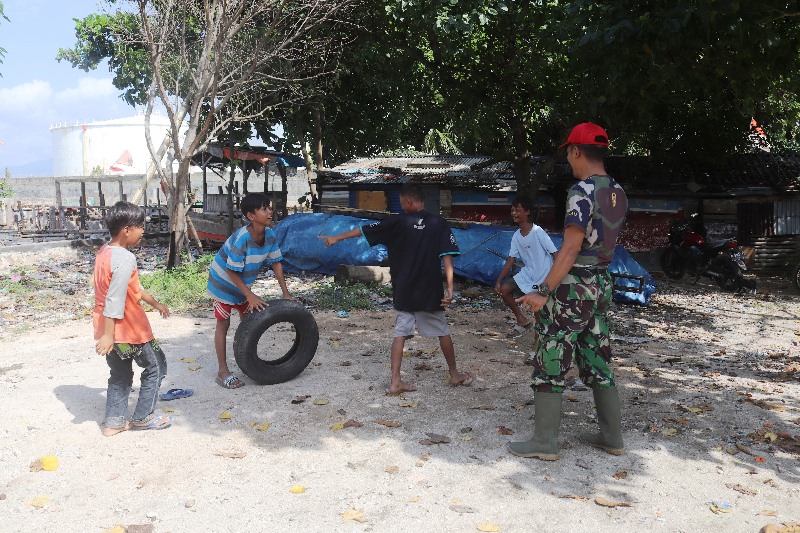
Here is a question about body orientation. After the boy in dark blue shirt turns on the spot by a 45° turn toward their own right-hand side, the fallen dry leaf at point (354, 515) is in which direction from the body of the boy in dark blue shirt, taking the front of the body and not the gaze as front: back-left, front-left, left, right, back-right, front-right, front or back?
back-right

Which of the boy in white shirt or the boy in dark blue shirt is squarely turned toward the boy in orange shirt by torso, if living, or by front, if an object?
the boy in white shirt

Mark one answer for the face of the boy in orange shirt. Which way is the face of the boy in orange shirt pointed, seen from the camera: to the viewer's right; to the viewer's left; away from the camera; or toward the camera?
to the viewer's right

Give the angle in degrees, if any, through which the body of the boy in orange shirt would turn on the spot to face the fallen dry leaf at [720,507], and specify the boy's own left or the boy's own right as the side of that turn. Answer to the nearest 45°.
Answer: approximately 45° to the boy's own right

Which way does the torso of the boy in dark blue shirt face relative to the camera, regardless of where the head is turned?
away from the camera

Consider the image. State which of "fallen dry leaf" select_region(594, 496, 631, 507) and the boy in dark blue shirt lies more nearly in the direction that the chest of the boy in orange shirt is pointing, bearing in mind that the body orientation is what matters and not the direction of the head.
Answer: the boy in dark blue shirt

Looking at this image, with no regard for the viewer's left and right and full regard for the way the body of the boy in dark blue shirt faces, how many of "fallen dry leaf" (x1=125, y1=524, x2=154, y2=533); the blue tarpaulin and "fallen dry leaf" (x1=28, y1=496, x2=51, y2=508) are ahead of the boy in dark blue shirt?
1

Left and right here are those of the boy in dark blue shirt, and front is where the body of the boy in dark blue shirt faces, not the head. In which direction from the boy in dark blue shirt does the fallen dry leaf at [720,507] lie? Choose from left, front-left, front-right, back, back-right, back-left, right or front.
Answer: back-right

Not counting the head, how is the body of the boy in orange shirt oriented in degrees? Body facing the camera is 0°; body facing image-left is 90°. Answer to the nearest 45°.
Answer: approximately 270°

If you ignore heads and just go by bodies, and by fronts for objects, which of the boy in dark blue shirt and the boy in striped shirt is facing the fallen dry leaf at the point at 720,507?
the boy in striped shirt

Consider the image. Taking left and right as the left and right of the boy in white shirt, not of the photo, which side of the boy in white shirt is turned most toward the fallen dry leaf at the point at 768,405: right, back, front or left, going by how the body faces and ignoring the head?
left

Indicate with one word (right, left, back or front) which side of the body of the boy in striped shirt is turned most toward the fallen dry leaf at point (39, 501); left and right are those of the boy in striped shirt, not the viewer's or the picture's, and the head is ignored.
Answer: right

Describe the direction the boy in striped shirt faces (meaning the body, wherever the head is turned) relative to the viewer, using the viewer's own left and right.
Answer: facing the viewer and to the right of the viewer

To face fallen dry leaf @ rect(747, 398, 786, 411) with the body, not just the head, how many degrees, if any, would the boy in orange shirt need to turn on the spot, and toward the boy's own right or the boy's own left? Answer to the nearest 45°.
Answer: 0° — they already face it

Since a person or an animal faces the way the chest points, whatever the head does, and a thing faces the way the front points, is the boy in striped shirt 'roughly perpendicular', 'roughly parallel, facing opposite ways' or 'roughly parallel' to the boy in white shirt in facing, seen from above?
roughly perpendicular

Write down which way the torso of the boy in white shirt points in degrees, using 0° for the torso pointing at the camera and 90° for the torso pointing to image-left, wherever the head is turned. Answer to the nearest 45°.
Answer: approximately 45°

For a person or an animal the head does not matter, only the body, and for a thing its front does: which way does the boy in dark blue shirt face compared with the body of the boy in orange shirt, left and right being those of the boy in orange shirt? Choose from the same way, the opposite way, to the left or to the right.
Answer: to the left

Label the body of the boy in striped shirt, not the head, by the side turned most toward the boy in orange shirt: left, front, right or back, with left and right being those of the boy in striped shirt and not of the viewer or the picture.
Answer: right

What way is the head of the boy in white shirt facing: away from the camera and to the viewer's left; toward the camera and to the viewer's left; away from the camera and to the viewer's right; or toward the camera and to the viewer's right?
toward the camera and to the viewer's left
